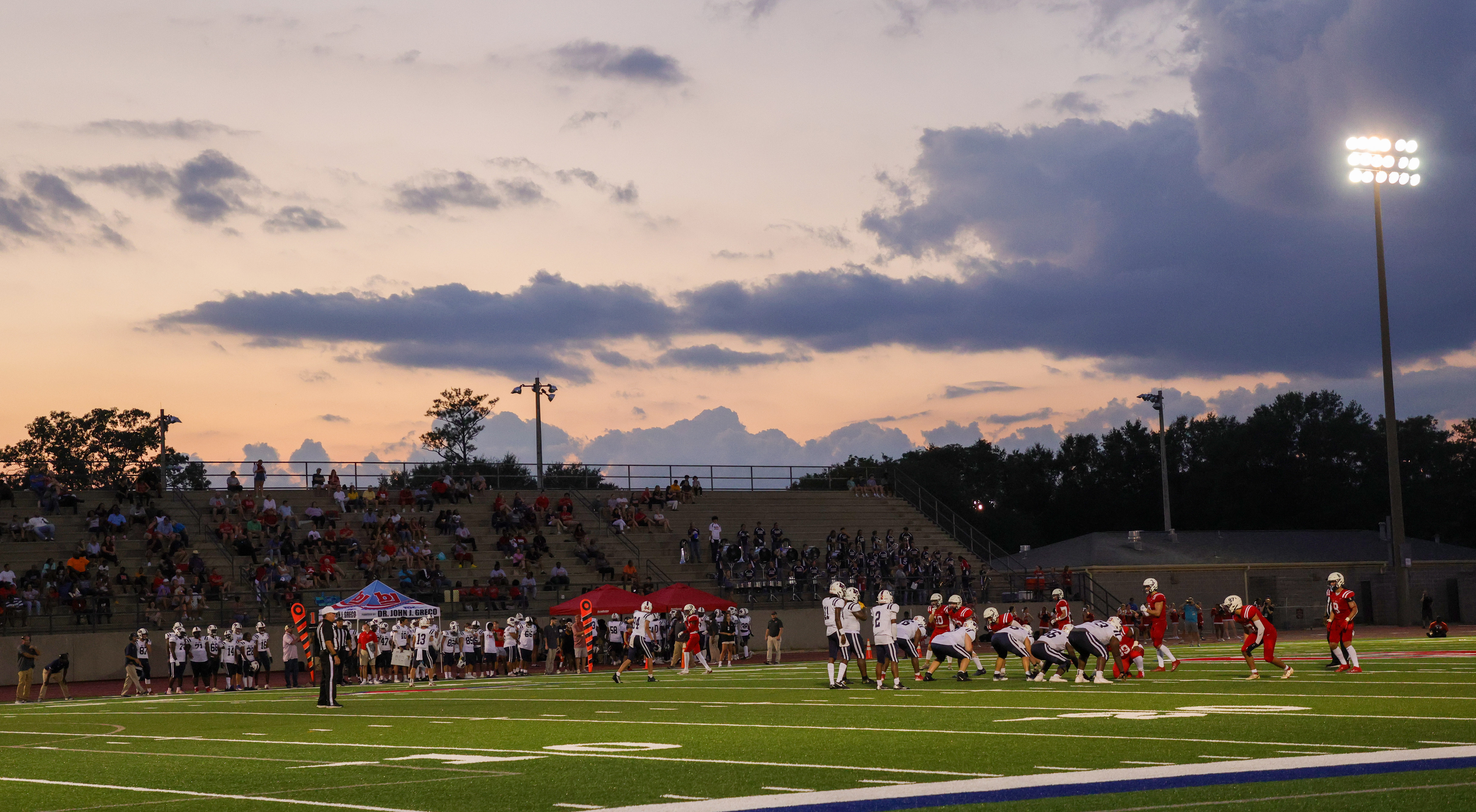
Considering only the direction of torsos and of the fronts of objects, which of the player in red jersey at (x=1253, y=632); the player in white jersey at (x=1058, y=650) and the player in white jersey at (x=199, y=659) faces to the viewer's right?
the player in white jersey at (x=1058, y=650)

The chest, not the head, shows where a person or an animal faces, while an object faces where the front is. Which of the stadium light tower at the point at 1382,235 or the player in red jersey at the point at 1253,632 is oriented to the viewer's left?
the player in red jersey

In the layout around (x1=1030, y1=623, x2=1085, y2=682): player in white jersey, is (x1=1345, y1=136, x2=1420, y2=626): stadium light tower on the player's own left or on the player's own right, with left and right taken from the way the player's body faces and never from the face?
on the player's own left

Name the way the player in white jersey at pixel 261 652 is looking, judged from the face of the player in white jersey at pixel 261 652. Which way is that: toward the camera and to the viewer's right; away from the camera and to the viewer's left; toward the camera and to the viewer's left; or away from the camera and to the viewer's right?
toward the camera and to the viewer's right

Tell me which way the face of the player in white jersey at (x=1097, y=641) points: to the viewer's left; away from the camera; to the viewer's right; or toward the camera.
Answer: to the viewer's right

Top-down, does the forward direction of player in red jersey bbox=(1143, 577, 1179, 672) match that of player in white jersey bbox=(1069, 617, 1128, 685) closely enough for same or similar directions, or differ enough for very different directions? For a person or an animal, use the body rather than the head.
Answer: very different directions

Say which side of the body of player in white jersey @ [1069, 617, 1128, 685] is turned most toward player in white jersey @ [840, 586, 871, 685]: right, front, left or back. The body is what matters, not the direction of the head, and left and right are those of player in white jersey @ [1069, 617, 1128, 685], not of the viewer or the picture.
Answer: back

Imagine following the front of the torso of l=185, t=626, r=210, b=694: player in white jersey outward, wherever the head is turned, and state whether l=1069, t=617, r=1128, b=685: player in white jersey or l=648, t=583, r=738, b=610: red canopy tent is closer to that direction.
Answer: the player in white jersey

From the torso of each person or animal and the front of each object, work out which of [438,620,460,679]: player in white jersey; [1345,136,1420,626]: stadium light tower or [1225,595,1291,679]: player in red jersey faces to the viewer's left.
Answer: the player in red jersey

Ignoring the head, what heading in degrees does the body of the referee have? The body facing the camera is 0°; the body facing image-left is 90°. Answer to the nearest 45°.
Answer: approximately 270°

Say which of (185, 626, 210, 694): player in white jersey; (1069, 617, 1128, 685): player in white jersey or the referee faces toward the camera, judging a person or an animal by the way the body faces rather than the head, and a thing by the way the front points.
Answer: (185, 626, 210, 694): player in white jersey

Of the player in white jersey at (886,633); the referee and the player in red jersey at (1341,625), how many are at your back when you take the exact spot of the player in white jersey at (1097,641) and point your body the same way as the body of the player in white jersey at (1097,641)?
2

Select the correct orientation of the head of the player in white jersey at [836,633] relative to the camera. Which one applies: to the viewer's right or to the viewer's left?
to the viewer's right

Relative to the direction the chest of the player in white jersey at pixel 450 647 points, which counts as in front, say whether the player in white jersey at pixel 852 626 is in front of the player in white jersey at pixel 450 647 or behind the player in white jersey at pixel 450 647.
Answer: in front

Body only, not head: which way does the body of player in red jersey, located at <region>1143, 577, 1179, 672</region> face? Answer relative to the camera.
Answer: to the viewer's left
